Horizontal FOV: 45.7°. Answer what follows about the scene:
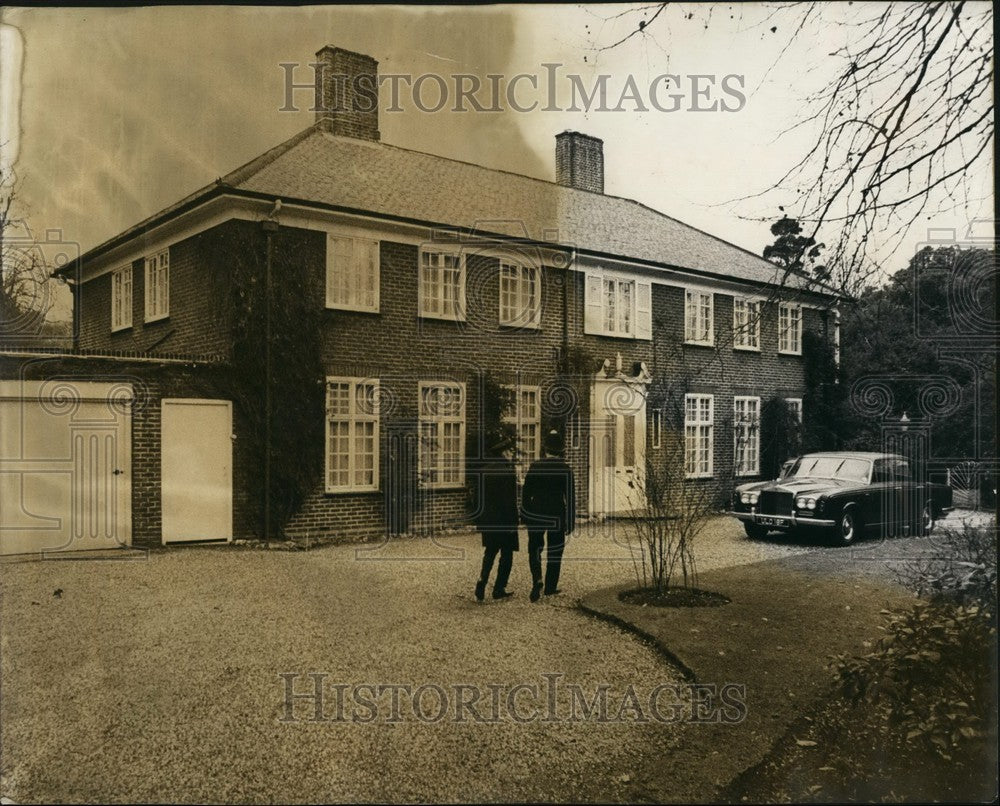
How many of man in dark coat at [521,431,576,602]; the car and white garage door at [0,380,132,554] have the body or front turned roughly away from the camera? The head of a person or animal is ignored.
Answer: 1

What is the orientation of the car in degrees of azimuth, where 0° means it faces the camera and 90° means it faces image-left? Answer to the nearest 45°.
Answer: approximately 45°

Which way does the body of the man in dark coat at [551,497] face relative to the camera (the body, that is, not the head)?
away from the camera

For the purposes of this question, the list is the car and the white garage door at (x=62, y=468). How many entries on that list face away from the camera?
0

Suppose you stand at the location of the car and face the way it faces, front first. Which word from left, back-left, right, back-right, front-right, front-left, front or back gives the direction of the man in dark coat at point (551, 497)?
front-right

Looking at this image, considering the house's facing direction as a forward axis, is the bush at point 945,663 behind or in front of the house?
in front
